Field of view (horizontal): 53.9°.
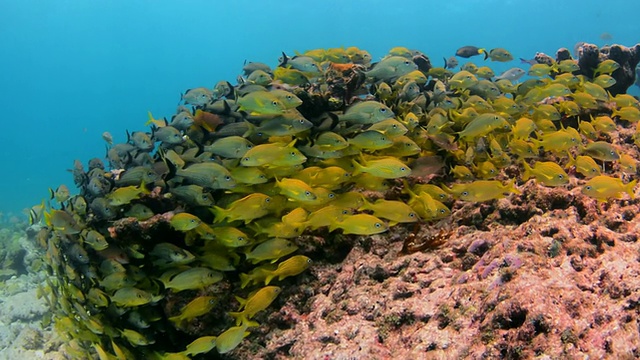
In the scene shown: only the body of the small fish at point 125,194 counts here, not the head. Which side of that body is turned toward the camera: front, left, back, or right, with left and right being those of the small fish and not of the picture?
left
